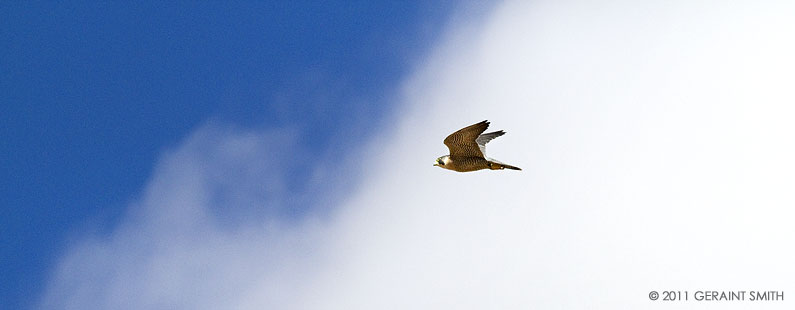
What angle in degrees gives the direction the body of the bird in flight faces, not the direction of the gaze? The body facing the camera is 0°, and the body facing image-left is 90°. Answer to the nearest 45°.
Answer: approximately 90°
